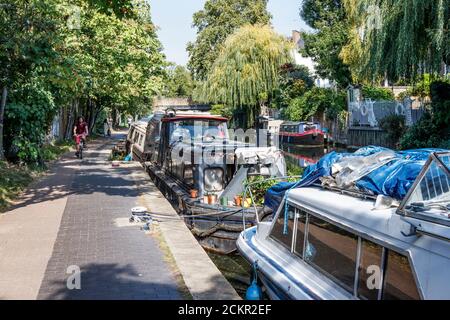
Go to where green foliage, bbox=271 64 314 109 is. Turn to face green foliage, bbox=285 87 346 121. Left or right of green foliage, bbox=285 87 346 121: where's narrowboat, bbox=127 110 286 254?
right

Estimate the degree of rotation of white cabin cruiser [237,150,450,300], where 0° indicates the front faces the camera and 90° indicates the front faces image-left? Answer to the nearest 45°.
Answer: approximately 135°

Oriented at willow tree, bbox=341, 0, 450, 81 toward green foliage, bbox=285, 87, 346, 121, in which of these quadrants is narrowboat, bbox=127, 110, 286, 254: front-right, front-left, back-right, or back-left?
back-left

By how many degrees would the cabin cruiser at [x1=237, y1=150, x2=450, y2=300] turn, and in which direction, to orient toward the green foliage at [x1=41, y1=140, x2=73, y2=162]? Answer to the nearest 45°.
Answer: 0° — it already faces it

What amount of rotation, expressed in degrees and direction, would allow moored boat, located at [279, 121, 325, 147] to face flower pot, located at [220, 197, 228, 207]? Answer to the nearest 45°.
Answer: approximately 45° to its right

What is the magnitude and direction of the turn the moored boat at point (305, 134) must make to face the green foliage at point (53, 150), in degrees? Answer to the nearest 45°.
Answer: approximately 90° to its right
